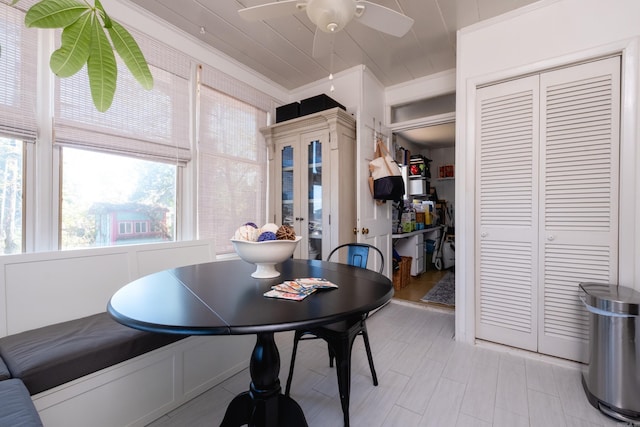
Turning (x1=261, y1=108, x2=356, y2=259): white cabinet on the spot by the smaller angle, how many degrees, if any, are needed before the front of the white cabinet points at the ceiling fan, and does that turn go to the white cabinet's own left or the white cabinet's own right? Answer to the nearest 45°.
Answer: approximately 45° to the white cabinet's own left

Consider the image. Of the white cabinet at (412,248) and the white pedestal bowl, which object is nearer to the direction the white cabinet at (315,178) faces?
the white pedestal bowl

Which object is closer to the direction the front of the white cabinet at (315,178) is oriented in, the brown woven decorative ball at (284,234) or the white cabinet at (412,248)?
the brown woven decorative ball

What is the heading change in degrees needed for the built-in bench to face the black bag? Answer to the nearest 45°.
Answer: approximately 45° to its left

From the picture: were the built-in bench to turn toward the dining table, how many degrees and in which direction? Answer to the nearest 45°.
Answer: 0° — it already faces it

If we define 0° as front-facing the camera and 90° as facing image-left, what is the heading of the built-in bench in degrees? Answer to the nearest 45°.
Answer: approximately 315°

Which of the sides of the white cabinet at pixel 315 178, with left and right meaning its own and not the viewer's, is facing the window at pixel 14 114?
front

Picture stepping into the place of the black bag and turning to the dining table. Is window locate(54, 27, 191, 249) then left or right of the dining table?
right

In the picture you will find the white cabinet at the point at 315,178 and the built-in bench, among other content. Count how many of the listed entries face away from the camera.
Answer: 0

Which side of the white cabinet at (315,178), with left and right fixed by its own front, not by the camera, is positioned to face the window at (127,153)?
front
